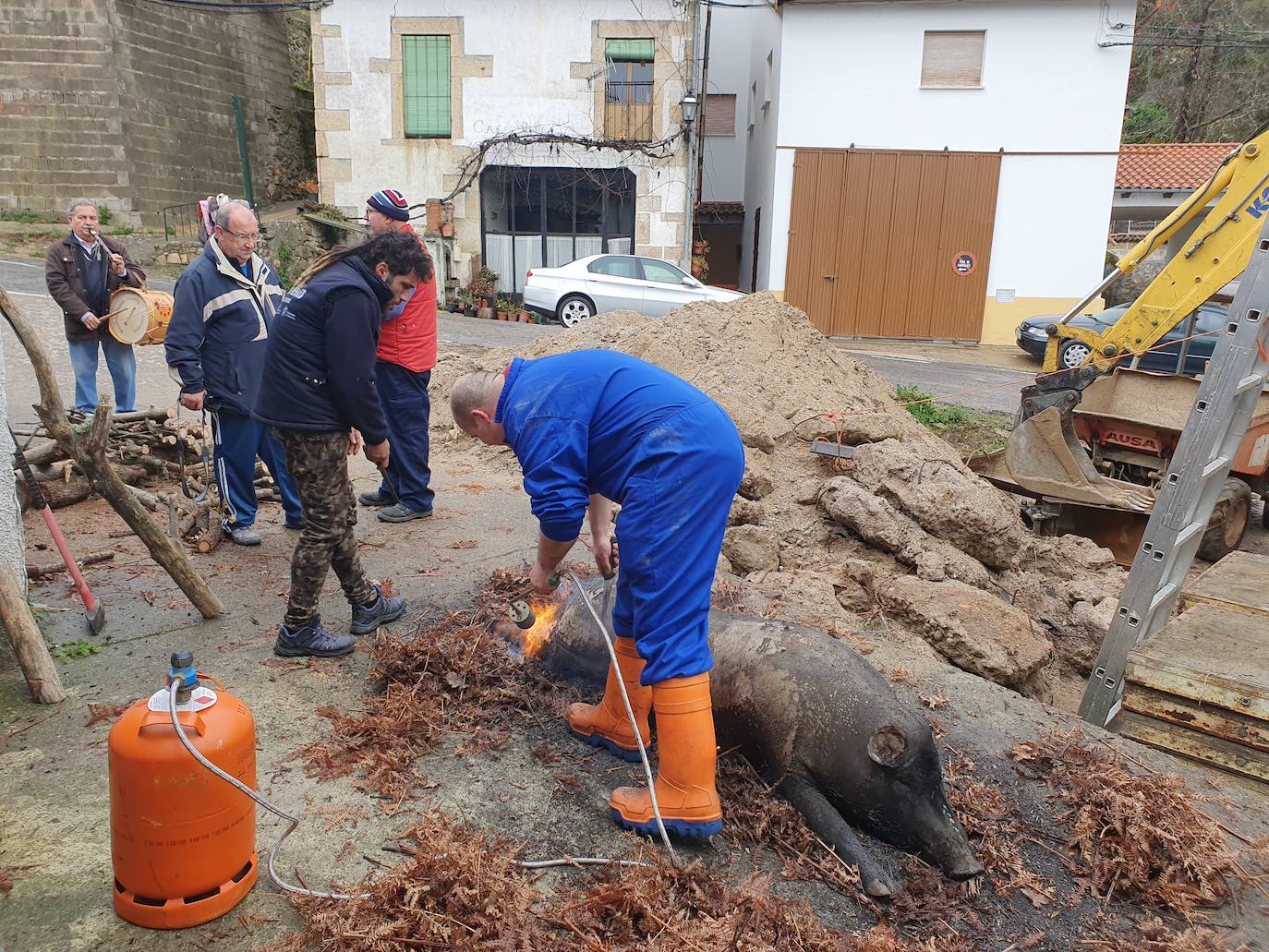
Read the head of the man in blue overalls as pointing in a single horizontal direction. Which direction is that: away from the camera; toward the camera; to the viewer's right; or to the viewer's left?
to the viewer's left

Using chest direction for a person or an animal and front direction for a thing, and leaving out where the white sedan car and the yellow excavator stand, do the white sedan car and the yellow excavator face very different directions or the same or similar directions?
very different directions

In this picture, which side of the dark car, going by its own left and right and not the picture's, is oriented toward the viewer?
left

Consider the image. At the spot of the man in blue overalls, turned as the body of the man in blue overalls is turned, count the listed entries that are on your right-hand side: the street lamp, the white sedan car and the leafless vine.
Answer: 3

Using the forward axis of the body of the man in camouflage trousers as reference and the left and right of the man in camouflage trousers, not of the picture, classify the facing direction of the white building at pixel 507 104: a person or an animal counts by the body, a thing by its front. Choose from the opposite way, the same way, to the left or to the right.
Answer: to the right

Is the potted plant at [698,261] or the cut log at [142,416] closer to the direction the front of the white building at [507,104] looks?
the cut log

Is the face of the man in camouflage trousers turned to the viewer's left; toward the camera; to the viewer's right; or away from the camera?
to the viewer's right

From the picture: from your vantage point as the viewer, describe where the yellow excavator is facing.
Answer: facing to the left of the viewer

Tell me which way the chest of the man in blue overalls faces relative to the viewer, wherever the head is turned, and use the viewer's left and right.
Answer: facing to the left of the viewer
